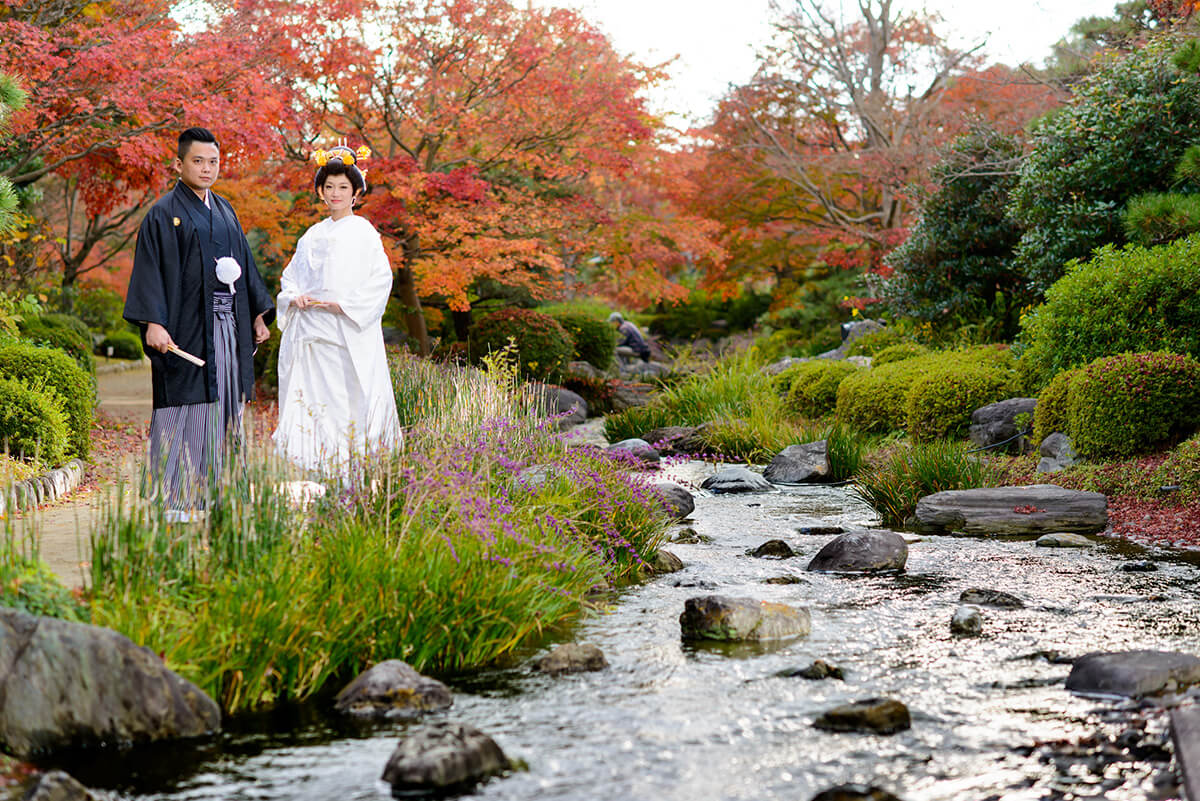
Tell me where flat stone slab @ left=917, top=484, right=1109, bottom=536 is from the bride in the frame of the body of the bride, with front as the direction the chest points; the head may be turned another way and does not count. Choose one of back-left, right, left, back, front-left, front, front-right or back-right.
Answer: back-left

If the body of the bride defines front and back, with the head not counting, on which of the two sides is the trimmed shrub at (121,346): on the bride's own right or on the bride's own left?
on the bride's own right

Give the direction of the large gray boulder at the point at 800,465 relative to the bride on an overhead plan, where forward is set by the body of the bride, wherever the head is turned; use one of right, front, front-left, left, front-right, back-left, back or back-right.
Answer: back

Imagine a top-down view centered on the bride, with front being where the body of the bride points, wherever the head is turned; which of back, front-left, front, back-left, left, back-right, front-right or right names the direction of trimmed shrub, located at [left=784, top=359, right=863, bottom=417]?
back

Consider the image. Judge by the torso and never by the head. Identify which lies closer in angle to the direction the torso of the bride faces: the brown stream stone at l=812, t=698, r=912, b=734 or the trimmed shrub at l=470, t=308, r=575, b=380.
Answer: the brown stream stone

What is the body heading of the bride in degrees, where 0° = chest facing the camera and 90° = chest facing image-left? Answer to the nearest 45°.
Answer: approximately 45°
